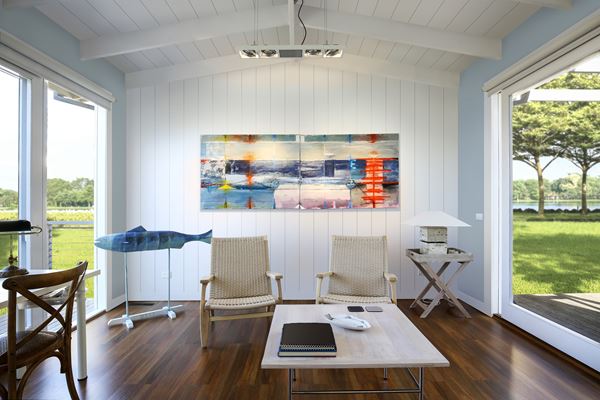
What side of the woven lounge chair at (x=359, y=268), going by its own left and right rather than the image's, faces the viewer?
front

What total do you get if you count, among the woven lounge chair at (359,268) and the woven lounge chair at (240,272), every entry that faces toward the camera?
2

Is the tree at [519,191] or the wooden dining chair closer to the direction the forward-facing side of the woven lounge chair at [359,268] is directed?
the wooden dining chair

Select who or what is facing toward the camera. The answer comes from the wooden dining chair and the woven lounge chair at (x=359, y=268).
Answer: the woven lounge chair

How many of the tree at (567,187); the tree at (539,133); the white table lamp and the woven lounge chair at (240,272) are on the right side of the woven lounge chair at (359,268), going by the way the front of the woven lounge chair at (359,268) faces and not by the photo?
1

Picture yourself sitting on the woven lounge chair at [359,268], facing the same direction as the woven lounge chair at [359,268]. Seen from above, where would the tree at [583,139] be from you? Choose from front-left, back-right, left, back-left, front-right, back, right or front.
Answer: left

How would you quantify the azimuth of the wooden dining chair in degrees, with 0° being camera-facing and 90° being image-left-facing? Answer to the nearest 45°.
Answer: approximately 135°

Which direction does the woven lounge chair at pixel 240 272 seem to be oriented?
toward the camera

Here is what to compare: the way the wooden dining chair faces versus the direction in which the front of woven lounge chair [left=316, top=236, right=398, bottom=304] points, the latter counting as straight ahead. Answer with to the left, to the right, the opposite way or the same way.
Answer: to the right

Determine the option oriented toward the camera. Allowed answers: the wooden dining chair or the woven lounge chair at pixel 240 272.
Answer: the woven lounge chair

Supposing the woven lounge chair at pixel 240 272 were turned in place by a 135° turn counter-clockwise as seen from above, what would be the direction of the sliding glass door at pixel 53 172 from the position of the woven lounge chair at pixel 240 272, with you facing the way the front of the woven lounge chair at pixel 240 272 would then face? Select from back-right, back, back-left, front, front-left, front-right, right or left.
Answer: back-left

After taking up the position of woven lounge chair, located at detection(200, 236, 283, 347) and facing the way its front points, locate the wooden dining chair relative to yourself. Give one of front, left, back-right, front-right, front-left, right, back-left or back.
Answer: front-right

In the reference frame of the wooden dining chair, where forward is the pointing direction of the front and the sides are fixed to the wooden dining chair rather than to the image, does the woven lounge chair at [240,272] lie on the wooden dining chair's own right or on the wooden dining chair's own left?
on the wooden dining chair's own right

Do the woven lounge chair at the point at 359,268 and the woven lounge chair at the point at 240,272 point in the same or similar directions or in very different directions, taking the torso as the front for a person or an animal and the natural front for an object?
same or similar directions

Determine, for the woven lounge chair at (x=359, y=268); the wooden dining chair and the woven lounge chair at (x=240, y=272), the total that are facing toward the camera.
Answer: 2

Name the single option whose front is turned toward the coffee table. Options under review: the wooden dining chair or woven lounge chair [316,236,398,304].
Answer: the woven lounge chair

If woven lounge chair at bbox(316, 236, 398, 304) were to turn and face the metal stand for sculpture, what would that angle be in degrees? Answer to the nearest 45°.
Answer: approximately 90° to its right

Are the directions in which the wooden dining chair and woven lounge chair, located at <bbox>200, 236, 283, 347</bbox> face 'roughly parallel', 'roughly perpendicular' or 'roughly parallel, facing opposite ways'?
roughly perpendicular

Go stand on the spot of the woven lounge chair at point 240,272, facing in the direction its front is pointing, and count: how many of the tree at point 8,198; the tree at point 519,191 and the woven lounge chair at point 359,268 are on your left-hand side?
2

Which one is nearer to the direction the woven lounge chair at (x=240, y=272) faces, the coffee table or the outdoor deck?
the coffee table
